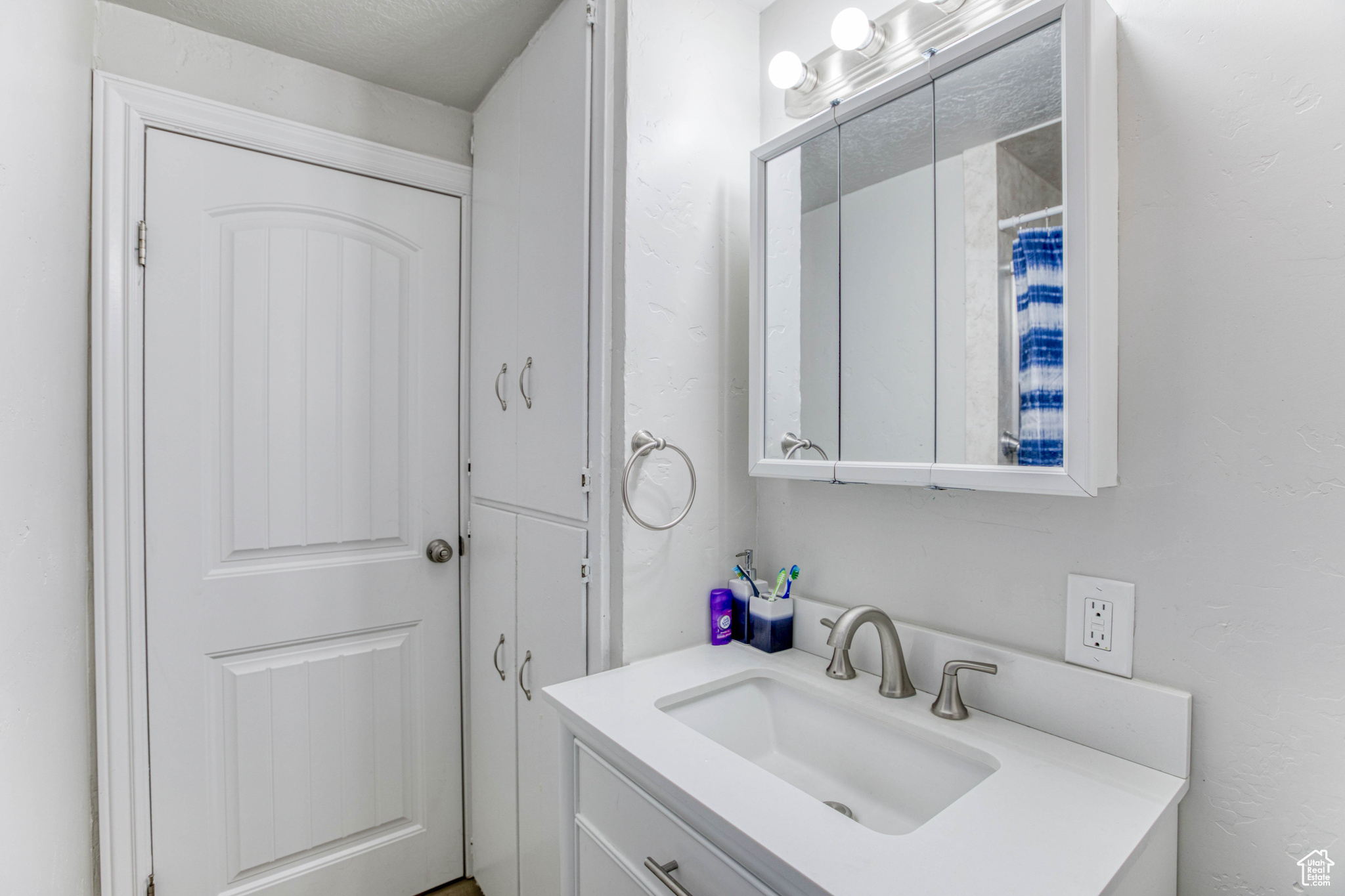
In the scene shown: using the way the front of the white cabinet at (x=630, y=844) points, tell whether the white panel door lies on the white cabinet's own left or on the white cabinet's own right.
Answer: on the white cabinet's own right

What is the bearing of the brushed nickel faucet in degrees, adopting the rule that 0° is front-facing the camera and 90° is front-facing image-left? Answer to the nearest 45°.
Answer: approximately 45°

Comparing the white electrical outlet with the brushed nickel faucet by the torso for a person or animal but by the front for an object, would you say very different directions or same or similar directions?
same or similar directions

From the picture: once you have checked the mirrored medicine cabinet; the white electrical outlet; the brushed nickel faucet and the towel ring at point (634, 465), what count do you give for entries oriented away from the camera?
0

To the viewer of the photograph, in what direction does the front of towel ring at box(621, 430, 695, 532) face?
facing the viewer and to the right of the viewer

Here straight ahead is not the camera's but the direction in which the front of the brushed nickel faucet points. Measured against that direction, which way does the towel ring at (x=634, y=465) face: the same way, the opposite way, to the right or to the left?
to the left

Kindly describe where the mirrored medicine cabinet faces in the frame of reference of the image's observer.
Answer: facing the viewer and to the left of the viewer

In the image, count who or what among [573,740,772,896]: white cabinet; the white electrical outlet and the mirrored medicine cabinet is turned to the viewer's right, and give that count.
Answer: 0
